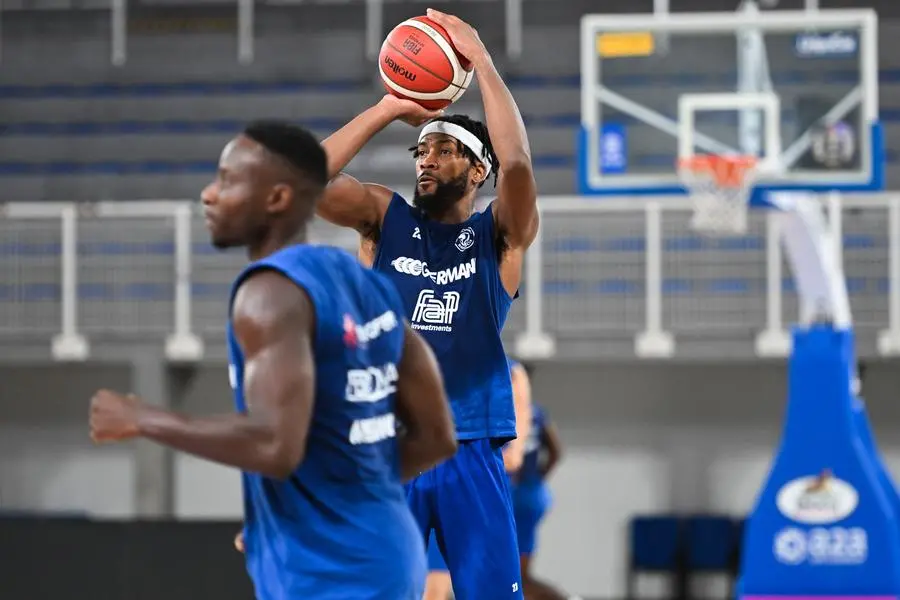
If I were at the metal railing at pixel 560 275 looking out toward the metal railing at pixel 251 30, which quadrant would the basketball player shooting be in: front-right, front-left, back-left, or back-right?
back-left

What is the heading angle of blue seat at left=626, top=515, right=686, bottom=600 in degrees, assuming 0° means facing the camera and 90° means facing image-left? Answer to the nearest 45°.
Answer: approximately 0°

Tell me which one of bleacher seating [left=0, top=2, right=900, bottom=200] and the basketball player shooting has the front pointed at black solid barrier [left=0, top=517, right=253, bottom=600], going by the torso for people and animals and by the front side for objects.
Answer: the bleacher seating

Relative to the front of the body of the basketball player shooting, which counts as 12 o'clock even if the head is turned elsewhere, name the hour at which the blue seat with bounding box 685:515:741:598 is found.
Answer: The blue seat is roughly at 5 o'clock from the basketball player shooting.

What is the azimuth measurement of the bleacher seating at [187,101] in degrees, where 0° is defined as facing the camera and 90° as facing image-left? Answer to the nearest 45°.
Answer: approximately 0°

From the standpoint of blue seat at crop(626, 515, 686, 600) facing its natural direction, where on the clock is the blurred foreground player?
The blurred foreground player is roughly at 12 o'clock from the blue seat.

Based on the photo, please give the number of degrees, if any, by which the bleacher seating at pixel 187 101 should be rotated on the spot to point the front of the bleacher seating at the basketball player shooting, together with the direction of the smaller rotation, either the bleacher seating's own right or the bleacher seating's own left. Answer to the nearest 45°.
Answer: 0° — it already faces them

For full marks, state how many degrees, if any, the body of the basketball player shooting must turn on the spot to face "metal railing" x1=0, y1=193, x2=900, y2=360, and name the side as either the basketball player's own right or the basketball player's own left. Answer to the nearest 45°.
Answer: approximately 135° to the basketball player's own right

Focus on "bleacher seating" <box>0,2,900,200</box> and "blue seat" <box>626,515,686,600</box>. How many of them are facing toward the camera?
2

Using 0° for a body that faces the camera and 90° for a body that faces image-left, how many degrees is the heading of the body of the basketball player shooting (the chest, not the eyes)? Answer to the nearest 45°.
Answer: approximately 45°
